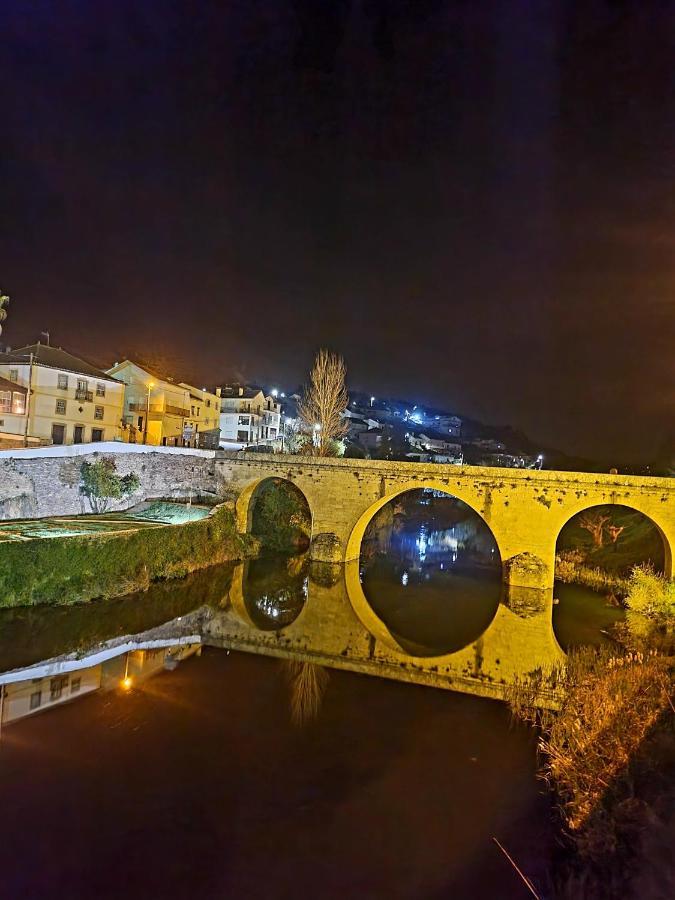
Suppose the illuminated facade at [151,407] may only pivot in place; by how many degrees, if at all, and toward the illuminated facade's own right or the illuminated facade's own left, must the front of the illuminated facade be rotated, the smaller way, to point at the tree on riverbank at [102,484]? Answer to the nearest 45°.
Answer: approximately 45° to the illuminated facade's own right

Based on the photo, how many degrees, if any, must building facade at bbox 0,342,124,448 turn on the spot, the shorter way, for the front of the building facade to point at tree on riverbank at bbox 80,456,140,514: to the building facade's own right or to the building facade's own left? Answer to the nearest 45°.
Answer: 0° — it already faces it

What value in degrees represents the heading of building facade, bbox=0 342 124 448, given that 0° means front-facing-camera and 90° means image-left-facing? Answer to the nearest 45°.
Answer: approximately 315°

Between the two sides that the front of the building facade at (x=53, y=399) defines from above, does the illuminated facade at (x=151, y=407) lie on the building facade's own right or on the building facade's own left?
on the building facade's own left

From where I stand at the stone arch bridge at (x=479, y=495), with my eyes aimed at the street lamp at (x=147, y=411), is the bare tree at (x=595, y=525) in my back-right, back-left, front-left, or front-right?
back-right

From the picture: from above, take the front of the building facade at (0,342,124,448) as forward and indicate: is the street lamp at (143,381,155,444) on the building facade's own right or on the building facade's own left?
on the building facade's own left

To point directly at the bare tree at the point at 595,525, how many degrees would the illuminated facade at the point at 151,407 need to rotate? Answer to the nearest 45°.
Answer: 0° — it already faces it

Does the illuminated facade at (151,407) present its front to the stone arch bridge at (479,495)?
yes
